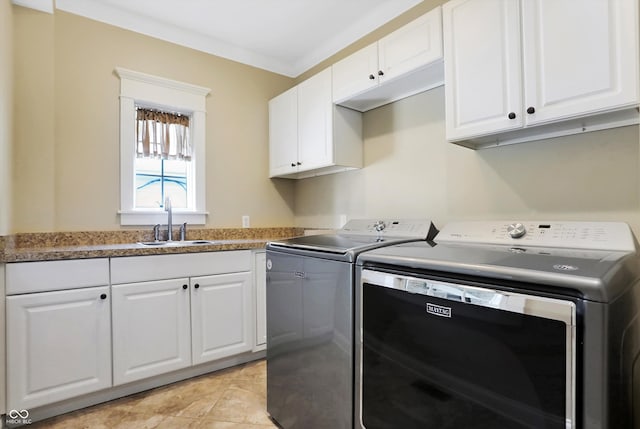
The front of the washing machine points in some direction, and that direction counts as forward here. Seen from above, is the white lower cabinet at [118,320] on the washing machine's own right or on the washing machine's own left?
on the washing machine's own right

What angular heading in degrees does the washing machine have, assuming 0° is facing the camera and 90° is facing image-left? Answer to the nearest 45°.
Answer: approximately 45°

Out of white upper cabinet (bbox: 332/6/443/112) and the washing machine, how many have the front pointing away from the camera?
0

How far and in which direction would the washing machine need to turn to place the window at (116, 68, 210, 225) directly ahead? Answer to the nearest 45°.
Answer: approximately 90° to its right

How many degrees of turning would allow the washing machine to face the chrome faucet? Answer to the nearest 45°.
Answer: approximately 90° to its right

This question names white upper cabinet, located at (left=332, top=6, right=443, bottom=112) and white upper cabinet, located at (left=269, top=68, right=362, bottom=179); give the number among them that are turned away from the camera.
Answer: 0

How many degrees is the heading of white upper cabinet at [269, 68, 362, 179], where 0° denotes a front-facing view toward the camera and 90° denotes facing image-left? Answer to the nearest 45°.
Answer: approximately 45°

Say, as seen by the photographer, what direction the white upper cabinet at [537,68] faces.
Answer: facing the viewer and to the left of the viewer

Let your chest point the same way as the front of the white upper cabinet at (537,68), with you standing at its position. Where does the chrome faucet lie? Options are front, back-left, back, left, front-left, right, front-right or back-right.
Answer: front-right

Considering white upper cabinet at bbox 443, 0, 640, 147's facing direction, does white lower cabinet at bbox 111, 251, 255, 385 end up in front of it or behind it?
in front
